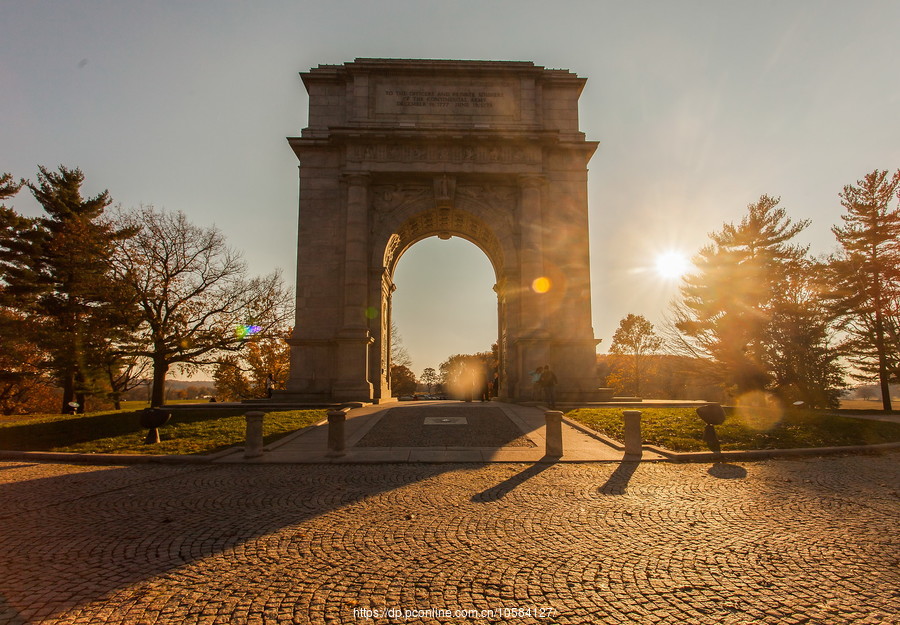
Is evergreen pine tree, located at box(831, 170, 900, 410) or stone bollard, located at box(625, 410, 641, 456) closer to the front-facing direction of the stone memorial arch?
the stone bollard

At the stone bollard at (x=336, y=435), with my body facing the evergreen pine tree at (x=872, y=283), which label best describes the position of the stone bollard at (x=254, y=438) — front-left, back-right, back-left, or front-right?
back-left

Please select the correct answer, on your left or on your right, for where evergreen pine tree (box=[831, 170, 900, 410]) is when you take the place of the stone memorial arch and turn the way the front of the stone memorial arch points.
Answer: on your left

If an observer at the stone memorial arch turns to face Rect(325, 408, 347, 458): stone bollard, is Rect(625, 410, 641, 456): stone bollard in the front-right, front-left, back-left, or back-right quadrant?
front-left

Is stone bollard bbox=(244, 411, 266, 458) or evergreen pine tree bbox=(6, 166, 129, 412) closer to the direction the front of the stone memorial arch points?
the stone bollard

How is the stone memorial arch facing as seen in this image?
toward the camera

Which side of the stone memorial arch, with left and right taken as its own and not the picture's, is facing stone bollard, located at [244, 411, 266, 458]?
front

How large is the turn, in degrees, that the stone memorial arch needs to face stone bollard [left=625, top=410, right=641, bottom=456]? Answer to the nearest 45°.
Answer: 0° — it already faces it

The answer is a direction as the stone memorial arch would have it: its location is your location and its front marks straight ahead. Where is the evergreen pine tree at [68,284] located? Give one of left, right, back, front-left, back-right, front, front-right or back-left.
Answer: right

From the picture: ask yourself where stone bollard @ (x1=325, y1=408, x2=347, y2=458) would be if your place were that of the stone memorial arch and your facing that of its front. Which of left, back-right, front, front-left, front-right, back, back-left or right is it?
front

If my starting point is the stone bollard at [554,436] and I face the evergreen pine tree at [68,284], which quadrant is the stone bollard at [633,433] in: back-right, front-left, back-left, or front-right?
back-right

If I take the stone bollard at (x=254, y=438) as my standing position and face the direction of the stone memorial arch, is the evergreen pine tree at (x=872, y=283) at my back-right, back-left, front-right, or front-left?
front-right
